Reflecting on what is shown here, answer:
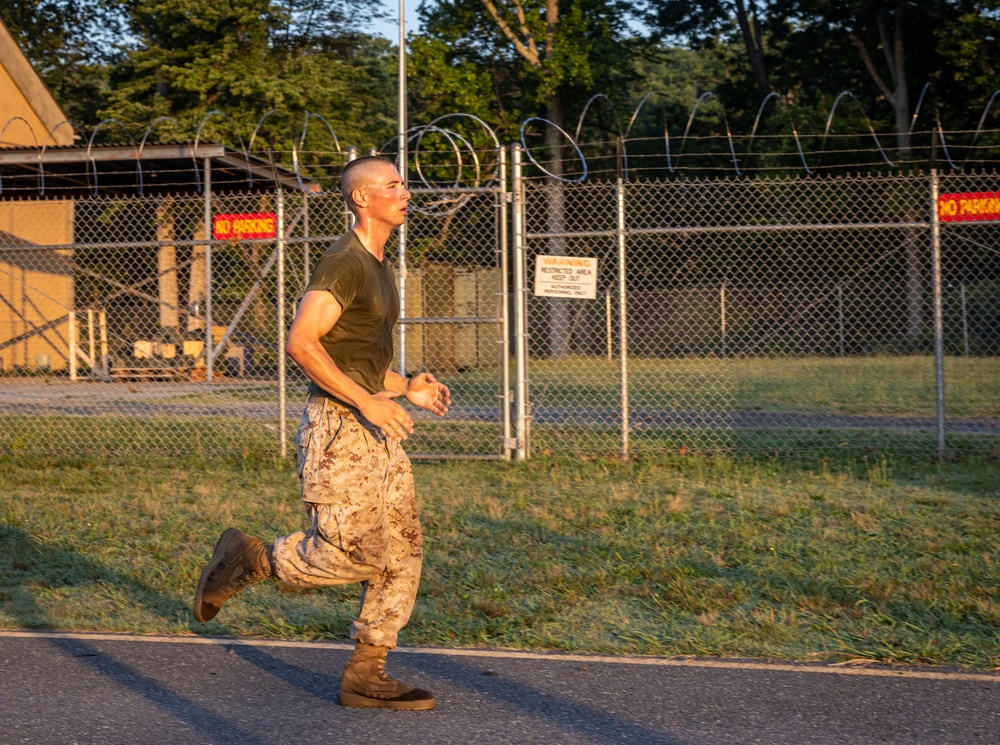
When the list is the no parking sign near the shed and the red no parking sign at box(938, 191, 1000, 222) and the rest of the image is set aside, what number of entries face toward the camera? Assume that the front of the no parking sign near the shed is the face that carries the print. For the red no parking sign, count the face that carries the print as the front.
2

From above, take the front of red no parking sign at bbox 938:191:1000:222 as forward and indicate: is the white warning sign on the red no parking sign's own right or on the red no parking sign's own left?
on the red no parking sign's own right

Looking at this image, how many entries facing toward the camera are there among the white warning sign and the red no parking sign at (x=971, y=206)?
2

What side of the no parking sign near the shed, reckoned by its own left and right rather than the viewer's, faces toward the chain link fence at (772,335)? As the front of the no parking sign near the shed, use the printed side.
left

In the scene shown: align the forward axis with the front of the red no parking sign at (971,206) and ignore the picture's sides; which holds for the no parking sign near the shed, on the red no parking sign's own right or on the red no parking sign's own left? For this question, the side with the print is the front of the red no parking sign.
on the red no parking sign's own right

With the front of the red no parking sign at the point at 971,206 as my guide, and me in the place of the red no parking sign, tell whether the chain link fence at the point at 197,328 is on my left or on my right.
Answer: on my right

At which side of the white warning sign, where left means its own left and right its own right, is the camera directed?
front

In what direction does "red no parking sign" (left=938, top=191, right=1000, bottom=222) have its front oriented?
toward the camera
